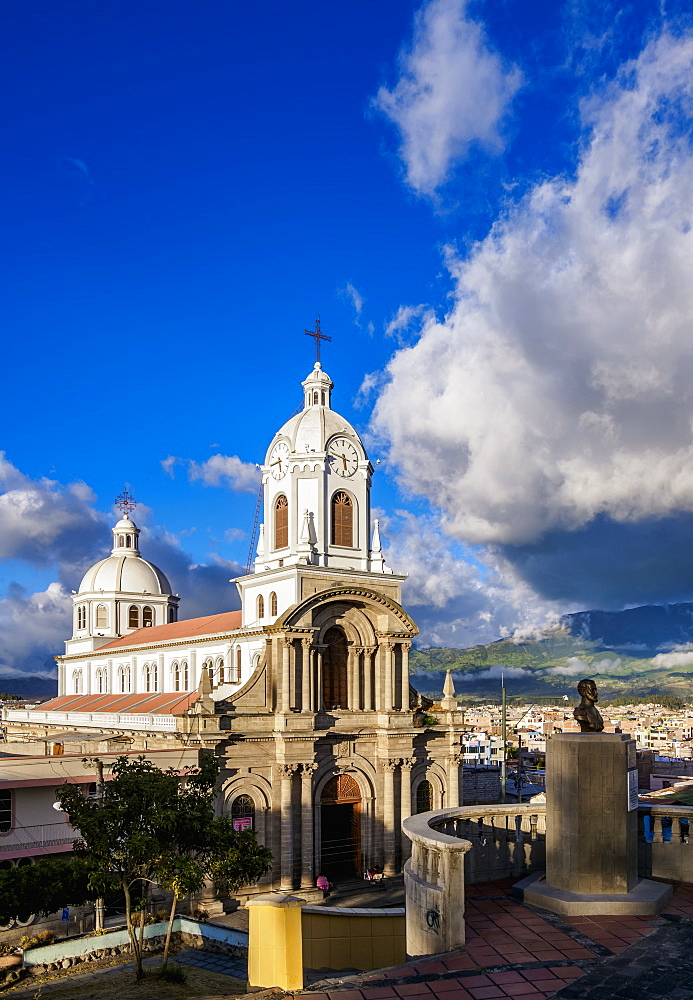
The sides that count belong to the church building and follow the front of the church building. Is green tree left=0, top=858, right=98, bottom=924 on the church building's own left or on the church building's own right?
on the church building's own right

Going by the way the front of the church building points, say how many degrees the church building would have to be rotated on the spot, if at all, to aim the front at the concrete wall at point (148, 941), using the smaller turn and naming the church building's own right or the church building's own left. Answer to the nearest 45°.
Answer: approximately 45° to the church building's own right

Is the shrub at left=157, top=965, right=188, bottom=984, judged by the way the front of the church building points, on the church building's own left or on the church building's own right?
on the church building's own right

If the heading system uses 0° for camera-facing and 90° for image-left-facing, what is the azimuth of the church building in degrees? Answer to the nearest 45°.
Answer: approximately 315°

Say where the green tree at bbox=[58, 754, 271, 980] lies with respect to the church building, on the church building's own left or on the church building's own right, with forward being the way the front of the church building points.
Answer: on the church building's own right
